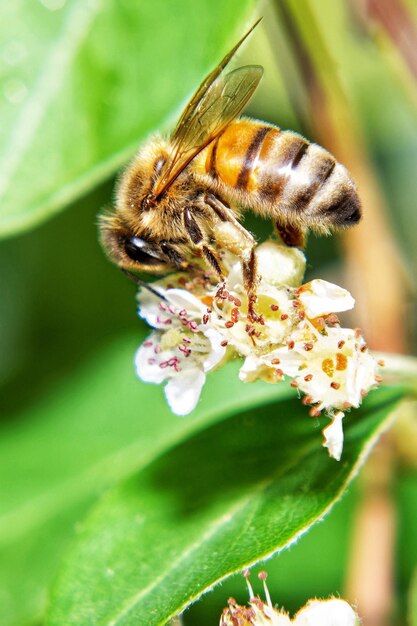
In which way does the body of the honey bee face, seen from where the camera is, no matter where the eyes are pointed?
to the viewer's left
